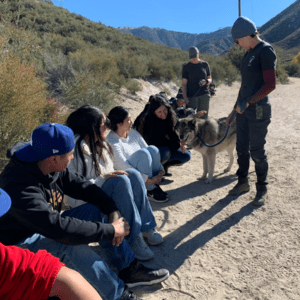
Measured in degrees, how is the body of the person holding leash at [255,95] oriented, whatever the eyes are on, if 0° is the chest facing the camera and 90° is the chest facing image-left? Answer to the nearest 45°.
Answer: approximately 45°

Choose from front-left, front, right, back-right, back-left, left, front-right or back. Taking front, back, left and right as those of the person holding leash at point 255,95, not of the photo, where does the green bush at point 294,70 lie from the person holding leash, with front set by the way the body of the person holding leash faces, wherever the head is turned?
back-right

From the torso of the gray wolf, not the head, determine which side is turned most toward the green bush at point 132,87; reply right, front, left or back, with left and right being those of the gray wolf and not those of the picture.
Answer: right

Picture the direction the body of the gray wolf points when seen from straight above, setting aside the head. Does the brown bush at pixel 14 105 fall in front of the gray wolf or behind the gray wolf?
in front

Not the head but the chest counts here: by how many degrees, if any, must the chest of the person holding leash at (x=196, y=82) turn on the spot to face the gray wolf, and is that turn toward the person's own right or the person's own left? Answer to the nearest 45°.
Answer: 0° — they already face it

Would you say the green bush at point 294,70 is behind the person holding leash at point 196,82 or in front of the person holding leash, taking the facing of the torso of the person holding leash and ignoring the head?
behind

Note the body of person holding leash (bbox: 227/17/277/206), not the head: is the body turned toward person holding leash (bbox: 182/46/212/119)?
no

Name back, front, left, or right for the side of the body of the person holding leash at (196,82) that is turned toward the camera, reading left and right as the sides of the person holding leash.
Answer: front

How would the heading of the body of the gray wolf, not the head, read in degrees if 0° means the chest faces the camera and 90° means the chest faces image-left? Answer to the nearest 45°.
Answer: approximately 45°

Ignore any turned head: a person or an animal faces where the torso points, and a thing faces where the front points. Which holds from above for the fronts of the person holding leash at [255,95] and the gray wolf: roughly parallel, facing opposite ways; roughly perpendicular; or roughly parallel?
roughly parallel

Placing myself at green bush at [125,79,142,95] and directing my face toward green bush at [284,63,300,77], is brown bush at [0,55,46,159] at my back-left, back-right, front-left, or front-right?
back-right

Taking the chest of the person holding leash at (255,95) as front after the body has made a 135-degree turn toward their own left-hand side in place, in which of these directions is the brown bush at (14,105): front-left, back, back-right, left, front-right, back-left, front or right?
back

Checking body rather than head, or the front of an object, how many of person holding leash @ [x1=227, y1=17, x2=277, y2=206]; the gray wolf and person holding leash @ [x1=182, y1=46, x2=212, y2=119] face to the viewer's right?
0
